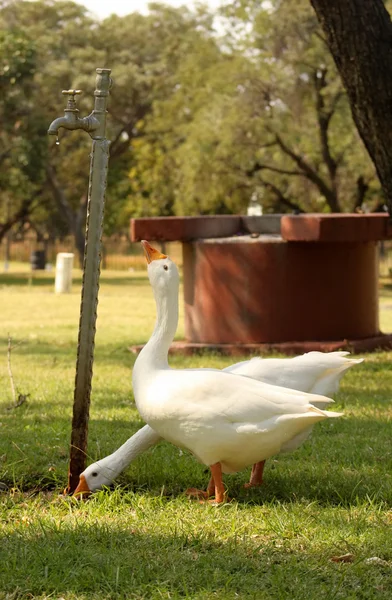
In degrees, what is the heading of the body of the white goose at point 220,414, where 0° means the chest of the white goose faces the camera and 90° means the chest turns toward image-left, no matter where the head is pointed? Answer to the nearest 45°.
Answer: approximately 90°

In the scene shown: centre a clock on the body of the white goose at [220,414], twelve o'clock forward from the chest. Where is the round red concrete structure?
The round red concrete structure is roughly at 3 o'clock from the white goose.

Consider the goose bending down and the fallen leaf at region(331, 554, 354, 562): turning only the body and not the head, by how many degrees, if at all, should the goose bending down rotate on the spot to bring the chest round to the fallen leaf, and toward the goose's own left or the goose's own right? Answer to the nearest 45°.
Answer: approximately 90° to the goose's own left

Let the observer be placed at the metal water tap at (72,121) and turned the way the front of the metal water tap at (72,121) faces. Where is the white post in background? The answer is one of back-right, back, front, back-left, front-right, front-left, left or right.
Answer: right

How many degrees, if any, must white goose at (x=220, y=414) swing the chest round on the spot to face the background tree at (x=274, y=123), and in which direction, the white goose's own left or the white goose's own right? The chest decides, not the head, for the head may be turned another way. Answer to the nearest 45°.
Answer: approximately 90° to the white goose's own right

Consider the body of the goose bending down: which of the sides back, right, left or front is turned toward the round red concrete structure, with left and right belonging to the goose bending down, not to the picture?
right

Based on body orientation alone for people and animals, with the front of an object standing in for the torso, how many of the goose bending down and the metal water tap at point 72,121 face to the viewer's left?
2

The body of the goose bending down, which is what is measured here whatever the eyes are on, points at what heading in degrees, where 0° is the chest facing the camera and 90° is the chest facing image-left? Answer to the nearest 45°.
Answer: approximately 90°

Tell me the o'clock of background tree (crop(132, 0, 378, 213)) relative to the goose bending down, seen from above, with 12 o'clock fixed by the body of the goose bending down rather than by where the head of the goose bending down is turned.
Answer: The background tree is roughly at 3 o'clock from the goose bending down.

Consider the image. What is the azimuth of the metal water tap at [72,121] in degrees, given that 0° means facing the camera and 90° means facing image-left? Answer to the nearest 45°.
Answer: approximately 90°

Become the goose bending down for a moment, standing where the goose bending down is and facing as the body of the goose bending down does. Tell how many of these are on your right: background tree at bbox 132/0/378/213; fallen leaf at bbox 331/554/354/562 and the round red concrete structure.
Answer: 2
